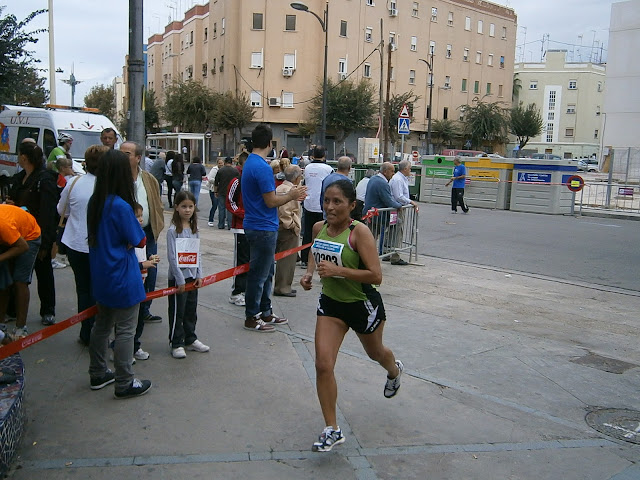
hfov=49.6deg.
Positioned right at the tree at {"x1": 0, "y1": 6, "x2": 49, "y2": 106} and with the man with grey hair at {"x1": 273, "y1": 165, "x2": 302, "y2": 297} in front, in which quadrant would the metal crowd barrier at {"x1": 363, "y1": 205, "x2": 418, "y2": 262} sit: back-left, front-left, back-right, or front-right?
front-left

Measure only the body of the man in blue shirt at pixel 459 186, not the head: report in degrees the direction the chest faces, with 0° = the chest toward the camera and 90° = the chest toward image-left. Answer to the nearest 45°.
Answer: approximately 45°

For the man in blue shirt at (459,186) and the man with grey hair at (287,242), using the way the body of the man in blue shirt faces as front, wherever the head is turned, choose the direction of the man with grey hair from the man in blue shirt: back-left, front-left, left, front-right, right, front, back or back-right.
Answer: front-left

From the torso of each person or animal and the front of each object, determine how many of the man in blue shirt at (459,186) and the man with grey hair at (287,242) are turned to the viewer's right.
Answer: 1

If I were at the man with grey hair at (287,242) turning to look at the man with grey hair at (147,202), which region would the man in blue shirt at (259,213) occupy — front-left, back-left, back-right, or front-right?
front-left

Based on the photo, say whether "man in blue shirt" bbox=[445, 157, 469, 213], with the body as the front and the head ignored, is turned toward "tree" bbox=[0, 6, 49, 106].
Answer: yes

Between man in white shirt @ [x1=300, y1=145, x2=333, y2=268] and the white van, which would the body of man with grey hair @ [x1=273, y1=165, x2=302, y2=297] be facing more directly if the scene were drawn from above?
the man in white shirt

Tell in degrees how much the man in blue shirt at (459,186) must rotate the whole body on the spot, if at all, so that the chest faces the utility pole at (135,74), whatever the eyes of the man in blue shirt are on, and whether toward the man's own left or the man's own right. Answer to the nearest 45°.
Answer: approximately 45° to the man's own left

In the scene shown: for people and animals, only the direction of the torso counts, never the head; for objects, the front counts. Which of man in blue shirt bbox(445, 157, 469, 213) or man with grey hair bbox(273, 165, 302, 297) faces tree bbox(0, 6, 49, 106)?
the man in blue shirt

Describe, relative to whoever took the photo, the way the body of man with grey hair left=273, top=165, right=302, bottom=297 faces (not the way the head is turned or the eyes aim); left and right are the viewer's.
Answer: facing to the right of the viewer

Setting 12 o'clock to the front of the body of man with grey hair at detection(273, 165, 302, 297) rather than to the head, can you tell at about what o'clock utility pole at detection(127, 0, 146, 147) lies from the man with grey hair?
The utility pole is roughly at 7 o'clock from the man with grey hair.

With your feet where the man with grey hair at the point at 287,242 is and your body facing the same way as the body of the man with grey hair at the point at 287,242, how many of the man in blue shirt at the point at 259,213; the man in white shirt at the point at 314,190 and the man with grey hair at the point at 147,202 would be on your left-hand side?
1
